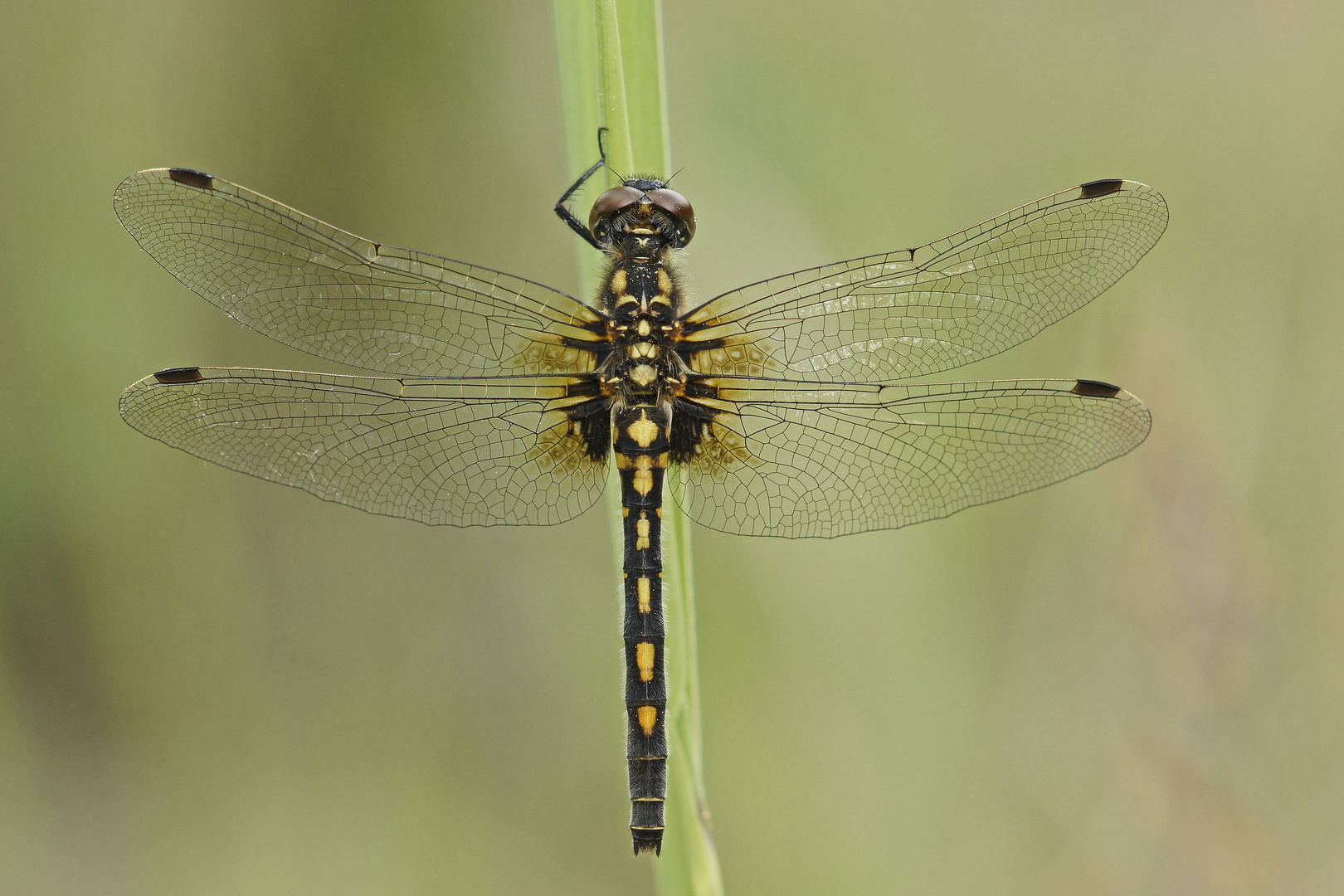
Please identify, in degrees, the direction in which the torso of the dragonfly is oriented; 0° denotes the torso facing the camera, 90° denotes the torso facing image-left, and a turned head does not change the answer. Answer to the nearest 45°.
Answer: approximately 180°
